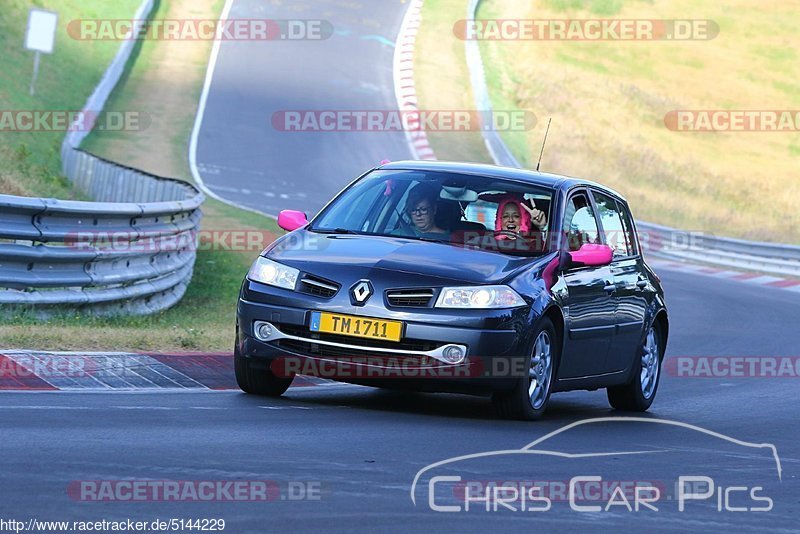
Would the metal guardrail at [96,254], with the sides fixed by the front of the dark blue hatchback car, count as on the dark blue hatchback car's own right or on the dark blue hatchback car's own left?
on the dark blue hatchback car's own right

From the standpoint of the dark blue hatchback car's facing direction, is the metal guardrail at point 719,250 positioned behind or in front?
behind

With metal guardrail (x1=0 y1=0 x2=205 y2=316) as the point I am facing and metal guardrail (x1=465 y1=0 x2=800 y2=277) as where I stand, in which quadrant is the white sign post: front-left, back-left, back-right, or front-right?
front-right

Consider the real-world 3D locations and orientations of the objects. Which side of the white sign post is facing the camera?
front

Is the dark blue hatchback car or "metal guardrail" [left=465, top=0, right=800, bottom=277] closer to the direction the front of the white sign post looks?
the dark blue hatchback car

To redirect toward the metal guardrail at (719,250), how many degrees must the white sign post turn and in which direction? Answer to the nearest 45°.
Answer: approximately 90° to its left

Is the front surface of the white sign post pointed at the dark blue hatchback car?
yes

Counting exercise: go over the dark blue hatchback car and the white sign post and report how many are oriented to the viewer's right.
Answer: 0

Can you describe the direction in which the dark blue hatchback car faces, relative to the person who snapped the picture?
facing the viewer and to the left of the viewer

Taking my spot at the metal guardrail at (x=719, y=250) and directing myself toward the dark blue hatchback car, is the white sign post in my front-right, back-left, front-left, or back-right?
front-right

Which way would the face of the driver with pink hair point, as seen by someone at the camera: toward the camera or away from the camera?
toward the camera

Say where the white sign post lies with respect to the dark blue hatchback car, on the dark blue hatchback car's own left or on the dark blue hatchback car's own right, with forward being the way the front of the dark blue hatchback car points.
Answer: on the dark blue hatchback car's own right
